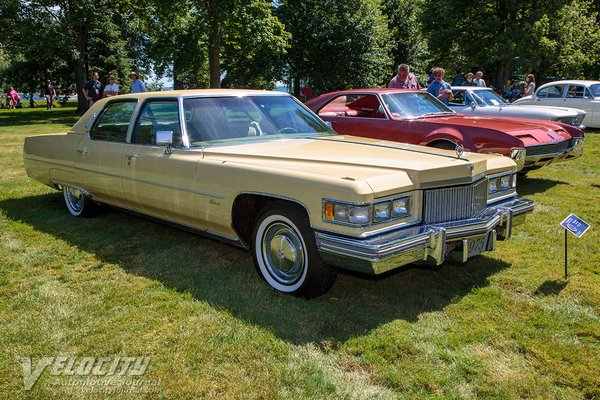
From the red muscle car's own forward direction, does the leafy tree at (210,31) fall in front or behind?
behind

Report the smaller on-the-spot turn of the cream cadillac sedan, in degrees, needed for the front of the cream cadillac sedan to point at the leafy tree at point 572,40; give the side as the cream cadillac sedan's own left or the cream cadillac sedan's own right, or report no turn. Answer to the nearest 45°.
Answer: approximately 90° to the cream cadillac sedan's own left

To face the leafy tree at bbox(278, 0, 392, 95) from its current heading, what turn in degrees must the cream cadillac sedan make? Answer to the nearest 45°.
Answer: approximately 135° to its left

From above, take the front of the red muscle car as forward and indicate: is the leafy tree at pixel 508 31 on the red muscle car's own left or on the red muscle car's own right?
on the red muscle car's own left

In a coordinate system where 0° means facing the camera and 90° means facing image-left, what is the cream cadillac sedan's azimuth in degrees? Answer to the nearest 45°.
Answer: approximately 315°

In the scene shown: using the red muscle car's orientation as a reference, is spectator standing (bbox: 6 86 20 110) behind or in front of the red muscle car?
behind

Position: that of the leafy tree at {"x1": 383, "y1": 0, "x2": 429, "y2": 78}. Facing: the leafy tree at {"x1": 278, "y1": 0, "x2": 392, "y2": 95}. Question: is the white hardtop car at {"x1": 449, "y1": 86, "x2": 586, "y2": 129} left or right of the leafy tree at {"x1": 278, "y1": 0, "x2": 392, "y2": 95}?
left
